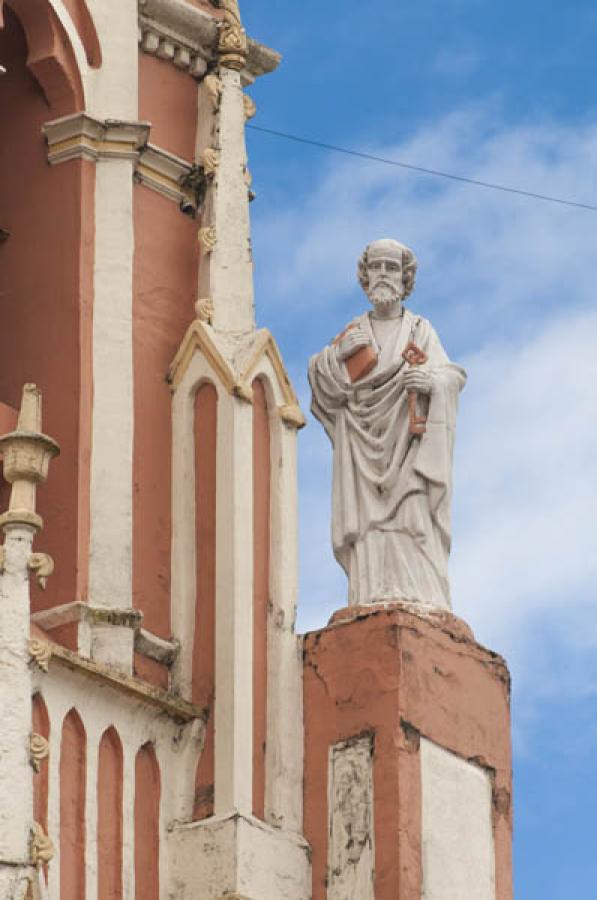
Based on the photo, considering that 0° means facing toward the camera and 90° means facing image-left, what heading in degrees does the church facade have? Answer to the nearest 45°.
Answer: approximately 315°

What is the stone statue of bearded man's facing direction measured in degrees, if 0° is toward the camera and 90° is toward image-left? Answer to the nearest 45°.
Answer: approximately 0°
